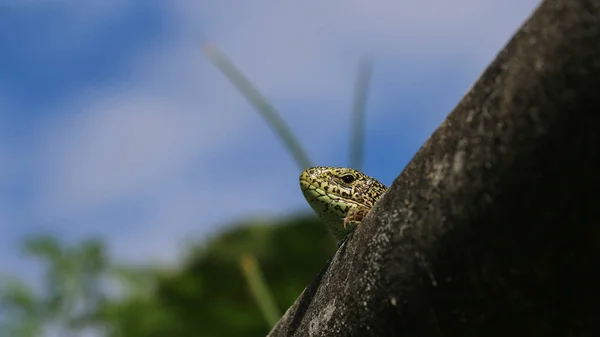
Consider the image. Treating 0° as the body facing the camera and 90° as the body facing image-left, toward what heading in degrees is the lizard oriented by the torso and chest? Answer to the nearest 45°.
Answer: approximately 90°

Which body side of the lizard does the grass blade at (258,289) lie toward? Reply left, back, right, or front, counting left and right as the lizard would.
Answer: front
